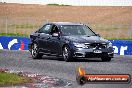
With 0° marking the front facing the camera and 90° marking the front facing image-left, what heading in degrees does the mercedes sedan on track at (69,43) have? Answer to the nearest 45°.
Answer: approximately 315°
